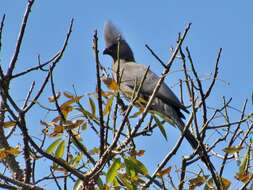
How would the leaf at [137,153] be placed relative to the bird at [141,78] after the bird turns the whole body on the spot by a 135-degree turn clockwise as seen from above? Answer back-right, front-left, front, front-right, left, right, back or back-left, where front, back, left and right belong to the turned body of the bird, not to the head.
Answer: back-right

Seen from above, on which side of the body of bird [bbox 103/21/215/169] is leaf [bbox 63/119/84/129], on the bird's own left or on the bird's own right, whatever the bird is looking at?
on the bird's own left

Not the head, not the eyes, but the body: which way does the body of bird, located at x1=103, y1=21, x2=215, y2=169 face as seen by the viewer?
to the viewer's left
